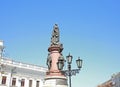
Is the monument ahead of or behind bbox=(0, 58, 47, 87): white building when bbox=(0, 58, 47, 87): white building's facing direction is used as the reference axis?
ahead

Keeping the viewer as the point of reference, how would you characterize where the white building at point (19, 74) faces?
facing the viewer and to the right of the viewer
